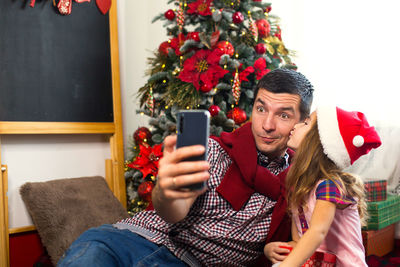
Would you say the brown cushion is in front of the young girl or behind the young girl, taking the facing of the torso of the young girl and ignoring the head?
in front

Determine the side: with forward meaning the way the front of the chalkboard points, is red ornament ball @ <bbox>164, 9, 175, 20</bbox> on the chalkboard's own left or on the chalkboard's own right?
on the chalkboard's own left

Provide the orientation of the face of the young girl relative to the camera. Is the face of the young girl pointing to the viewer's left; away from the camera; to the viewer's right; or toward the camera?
to the viewer's left

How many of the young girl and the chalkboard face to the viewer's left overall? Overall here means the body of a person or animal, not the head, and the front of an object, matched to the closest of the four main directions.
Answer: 1

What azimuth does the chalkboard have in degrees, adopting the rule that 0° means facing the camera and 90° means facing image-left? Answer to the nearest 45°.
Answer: approximately 0°

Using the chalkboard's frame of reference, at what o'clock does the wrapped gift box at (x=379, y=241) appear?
The wrapped gift box is roughly at 10 o'clock from the chalkboard.

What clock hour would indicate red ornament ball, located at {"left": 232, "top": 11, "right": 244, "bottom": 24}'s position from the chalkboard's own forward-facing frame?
The red ornament ball is roughly at 10 o'clock from the chalkboard.

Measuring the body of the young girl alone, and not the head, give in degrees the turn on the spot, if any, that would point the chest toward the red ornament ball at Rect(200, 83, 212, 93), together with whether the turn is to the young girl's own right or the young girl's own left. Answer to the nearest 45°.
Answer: approximately 45° to the young girl's own right

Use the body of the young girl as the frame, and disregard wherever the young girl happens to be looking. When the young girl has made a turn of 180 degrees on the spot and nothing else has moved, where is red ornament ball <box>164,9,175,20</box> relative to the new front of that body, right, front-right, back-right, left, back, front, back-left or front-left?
back-left

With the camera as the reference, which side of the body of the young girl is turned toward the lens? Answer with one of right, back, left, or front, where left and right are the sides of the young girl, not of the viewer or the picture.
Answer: left
